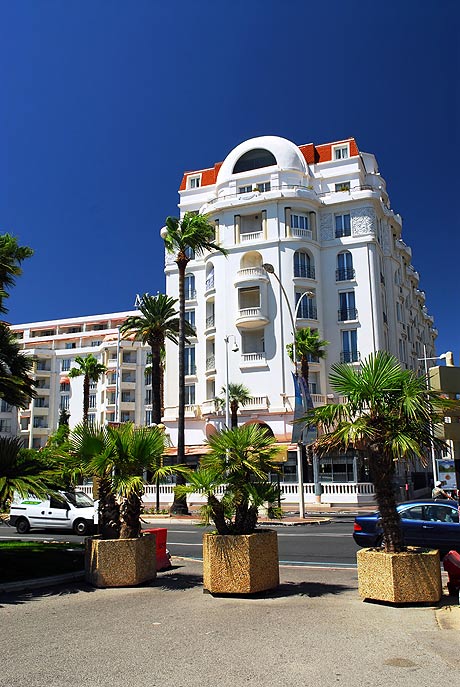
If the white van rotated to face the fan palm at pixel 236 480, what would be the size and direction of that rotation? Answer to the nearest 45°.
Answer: approximately 45° to its right

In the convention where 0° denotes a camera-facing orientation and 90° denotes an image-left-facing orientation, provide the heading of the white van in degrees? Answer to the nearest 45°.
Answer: approximately 315°

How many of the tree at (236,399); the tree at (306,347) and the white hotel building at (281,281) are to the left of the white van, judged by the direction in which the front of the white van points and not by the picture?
3

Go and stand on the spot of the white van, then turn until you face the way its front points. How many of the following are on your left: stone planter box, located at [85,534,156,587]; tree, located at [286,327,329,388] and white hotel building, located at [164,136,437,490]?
2
